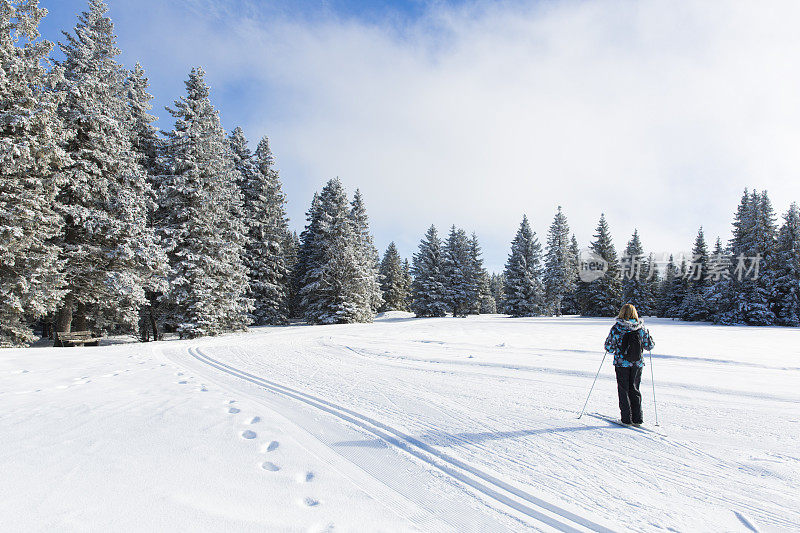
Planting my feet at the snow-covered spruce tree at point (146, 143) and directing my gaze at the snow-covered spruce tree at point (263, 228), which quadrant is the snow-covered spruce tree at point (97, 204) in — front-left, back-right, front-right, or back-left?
back-right

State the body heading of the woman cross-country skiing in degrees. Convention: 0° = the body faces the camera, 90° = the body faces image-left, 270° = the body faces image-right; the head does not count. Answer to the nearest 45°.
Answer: approximately 180°

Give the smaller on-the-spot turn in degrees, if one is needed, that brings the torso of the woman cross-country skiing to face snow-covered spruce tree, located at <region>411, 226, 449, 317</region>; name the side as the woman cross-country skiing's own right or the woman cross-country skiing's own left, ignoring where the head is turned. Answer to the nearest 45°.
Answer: approximately 45° to the woman cross-country skiing's own left

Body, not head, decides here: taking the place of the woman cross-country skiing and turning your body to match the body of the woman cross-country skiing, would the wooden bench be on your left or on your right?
on your left

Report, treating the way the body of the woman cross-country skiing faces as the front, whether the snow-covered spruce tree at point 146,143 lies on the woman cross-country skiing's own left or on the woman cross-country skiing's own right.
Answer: on the woman cross-country skiing's own left

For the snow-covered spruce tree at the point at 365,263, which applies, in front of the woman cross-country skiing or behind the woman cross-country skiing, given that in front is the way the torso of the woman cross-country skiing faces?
in front

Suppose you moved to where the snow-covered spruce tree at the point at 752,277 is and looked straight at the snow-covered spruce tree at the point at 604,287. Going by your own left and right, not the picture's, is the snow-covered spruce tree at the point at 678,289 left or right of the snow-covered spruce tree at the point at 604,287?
right

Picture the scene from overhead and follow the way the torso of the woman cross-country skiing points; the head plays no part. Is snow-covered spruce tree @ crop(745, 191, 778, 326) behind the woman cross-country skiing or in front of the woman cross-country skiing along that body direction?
in front

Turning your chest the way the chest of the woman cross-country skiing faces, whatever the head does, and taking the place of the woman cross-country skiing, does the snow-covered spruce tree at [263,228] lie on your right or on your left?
on your left
